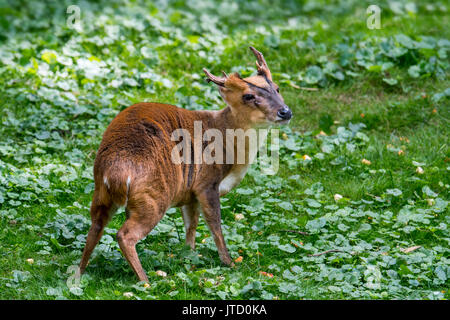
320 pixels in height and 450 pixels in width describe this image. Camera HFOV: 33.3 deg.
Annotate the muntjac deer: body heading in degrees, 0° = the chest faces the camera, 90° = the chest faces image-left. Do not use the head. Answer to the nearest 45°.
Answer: approximately 225°

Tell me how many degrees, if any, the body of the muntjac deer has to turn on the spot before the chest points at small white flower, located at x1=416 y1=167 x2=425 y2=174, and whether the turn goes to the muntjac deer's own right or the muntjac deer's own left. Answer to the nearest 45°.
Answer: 0° — it already faces it

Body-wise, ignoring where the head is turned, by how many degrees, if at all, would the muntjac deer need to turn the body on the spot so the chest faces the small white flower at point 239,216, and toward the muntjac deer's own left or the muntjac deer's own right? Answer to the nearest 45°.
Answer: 0° — it already faces it
